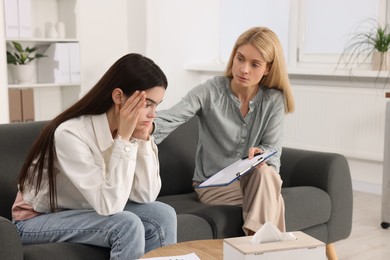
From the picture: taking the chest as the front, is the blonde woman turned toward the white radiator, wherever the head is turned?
no

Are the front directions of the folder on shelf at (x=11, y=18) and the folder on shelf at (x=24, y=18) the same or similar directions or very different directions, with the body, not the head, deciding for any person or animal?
same or similar directions

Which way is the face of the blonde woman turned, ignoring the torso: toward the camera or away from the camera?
toward the camera

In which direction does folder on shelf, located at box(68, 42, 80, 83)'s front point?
toward the camera

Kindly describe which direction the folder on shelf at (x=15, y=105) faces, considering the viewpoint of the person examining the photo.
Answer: facing the viewer

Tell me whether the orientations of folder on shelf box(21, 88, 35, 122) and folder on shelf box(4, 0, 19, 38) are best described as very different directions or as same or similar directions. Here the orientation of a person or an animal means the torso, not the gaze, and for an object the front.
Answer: same or similar directions

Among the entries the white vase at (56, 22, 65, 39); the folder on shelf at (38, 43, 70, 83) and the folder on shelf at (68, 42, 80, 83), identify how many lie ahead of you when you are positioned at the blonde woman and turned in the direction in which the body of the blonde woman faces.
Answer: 0

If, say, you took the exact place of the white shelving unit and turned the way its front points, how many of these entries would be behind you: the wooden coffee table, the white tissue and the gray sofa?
0

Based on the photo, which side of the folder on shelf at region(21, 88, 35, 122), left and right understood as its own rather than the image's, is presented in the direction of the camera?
front

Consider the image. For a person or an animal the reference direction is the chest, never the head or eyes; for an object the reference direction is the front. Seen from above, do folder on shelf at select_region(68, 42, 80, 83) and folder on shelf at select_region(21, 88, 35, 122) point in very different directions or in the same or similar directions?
same or similar directions

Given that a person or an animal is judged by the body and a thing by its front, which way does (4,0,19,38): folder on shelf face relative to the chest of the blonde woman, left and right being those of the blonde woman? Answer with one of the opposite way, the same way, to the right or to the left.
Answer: the same way

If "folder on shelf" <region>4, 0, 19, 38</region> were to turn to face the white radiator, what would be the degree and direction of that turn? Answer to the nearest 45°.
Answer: approximately 90° to its left

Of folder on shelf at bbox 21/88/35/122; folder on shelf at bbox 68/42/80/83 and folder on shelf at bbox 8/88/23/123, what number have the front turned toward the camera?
3

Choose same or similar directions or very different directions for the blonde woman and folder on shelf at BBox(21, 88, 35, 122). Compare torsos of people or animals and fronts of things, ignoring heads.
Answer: same or similar directions
